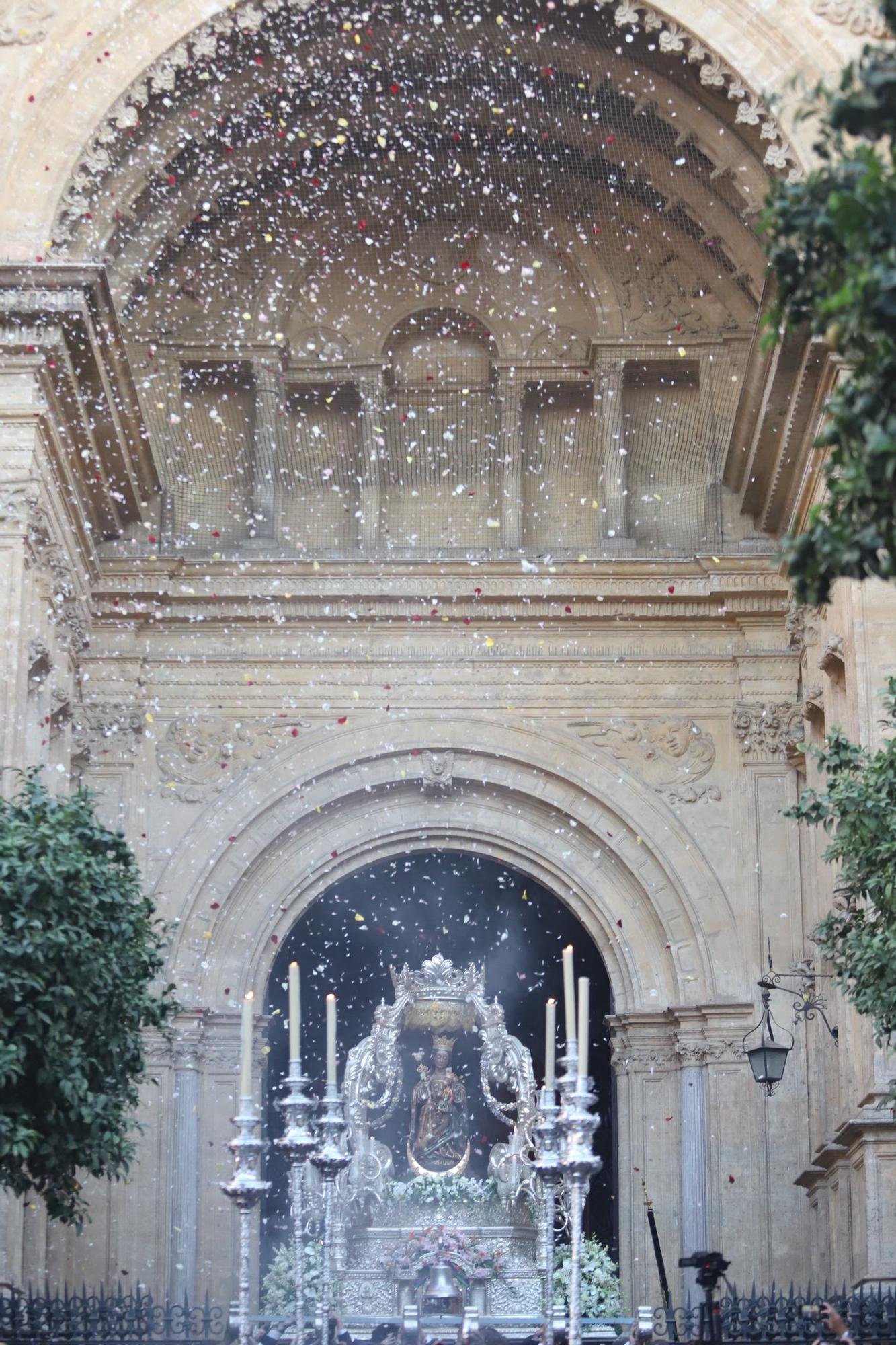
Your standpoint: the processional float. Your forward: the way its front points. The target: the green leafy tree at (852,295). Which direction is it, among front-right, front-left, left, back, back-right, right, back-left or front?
front

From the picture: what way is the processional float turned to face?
toward the camera

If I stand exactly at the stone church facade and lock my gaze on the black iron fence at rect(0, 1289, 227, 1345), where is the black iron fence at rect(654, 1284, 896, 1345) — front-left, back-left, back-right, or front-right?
front-left

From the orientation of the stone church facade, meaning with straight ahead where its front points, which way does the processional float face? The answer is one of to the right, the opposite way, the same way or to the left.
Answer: the same way

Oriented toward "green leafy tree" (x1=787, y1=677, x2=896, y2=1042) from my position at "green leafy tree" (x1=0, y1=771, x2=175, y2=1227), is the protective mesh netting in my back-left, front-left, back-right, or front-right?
front-left

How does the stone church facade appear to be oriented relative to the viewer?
toward the camera

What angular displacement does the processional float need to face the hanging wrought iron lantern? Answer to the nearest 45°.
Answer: approximately 45° to its left

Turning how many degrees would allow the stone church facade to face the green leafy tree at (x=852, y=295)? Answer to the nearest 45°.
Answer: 0° — it already faces it
